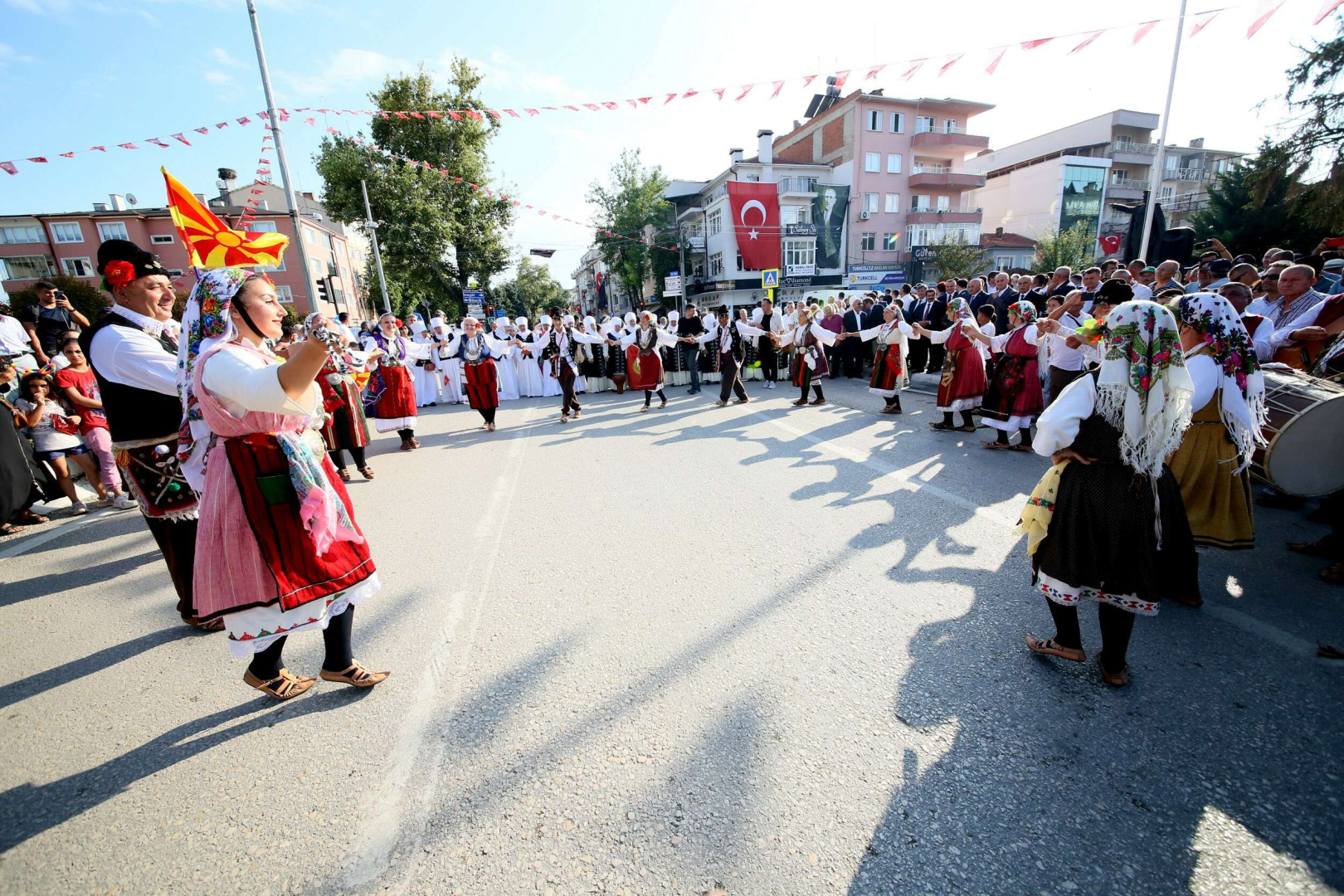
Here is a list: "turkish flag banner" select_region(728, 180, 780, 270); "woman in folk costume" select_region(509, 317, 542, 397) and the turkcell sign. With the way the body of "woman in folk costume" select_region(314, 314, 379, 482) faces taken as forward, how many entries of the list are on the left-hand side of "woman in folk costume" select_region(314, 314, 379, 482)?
3

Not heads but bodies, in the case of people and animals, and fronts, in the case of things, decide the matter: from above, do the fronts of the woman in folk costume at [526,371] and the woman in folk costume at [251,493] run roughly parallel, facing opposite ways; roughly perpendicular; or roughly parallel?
roughly perpendicular

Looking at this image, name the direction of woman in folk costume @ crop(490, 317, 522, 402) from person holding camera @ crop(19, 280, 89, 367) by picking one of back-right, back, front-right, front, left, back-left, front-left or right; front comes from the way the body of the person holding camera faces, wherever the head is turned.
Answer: front-left

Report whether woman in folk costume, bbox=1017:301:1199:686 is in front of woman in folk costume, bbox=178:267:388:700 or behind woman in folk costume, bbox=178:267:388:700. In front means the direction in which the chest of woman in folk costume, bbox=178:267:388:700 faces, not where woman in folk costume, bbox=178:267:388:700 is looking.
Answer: in front

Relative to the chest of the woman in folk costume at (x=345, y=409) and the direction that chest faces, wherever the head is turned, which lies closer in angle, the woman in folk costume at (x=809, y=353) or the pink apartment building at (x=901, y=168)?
the woman in folk costume

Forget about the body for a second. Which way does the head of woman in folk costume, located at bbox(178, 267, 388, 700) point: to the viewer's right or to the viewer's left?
to the viewer's right

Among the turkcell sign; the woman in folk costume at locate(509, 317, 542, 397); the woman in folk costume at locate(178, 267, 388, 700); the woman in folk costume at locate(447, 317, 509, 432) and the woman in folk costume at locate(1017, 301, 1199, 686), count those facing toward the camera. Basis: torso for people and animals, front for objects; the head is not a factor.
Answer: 3

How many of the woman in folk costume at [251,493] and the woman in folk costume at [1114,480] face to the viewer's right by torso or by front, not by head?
1
